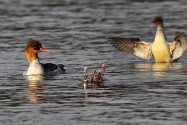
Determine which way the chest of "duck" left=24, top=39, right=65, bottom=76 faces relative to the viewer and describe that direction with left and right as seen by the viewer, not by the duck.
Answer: facing the viewer and to the left of the viewer

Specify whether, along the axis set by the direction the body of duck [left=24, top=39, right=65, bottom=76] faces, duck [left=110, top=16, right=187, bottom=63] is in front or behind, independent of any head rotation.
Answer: behind
